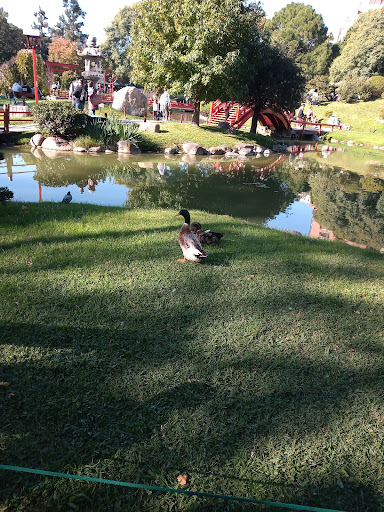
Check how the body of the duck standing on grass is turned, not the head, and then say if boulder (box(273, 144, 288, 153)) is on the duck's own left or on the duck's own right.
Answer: on the duck's own right

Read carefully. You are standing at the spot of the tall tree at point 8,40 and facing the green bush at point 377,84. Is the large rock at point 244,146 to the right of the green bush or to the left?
right

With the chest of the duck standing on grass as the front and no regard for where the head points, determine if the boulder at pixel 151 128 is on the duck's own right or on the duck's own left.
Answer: on the duck's own right

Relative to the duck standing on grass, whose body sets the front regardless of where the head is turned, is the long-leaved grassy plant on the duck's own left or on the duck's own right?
on the duck's own right

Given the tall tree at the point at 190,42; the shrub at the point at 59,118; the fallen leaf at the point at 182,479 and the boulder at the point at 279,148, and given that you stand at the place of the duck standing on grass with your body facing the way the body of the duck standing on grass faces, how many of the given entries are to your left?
1

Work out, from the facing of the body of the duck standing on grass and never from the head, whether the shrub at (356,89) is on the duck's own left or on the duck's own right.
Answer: on the duck's own right

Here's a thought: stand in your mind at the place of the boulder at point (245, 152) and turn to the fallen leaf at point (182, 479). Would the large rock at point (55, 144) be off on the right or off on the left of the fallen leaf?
right
